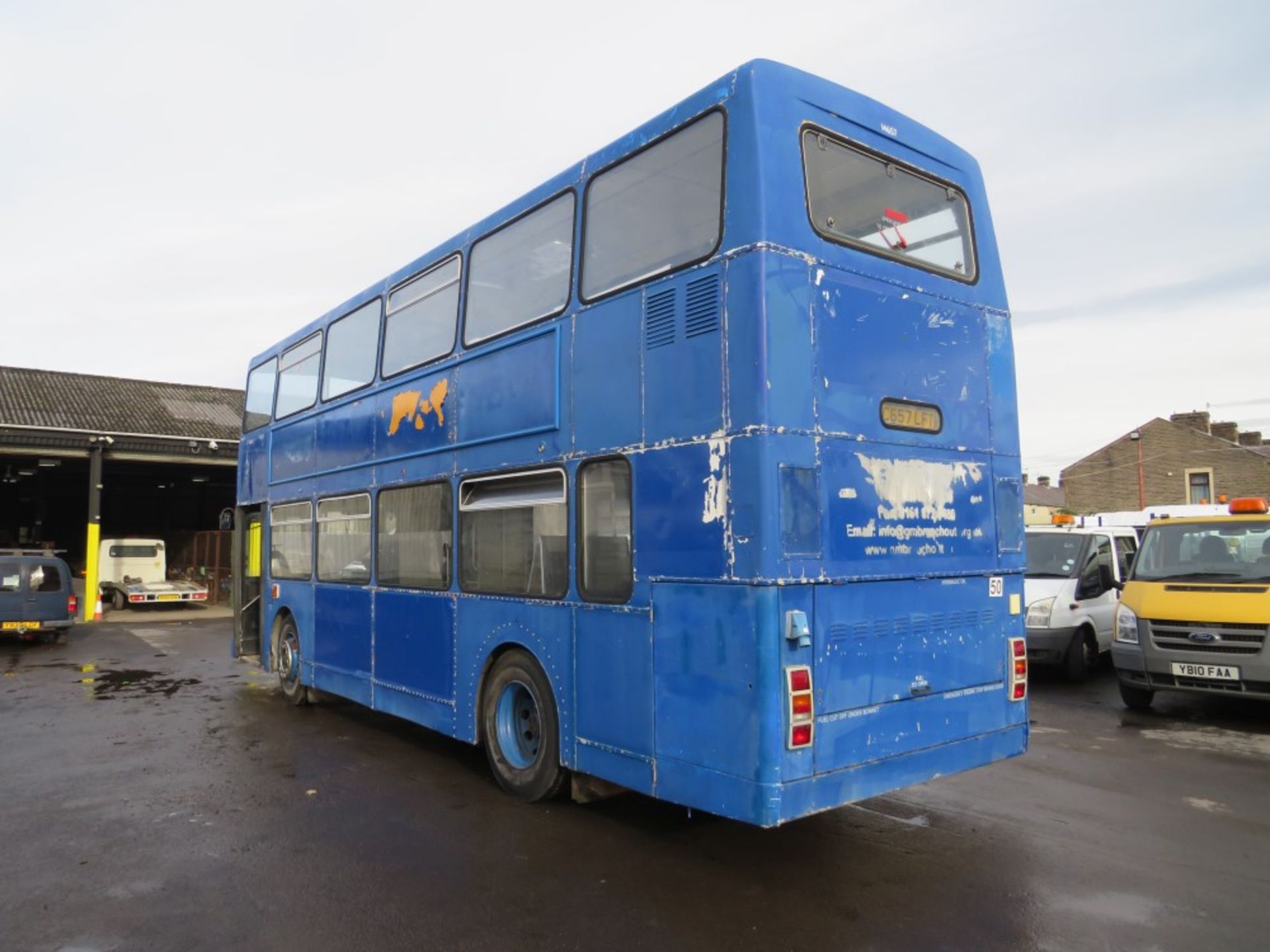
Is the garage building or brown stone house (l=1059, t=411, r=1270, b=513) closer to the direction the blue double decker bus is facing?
the garage building

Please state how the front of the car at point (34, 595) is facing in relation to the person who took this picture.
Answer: facing away from the viewer

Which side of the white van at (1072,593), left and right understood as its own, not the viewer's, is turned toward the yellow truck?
left

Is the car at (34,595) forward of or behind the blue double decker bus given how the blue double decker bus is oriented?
forward

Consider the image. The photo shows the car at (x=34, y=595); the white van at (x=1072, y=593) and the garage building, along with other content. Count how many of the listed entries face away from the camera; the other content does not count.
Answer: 1

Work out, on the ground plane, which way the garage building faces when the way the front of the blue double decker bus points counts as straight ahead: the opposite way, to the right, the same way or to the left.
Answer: the opposite way

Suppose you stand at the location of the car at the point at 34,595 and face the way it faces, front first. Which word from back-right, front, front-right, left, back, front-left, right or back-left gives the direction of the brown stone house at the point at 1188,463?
right

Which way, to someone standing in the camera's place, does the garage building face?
facing the viewer

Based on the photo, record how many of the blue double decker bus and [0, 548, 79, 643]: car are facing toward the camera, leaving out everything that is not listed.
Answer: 0

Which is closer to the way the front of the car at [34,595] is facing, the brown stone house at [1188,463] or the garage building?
the garage building

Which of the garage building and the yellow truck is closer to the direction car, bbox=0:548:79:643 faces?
the garage building

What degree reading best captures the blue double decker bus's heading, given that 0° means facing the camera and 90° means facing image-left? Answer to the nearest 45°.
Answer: approximately 135°

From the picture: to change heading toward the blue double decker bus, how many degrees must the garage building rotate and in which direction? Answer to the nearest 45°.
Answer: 0° — it already faces it

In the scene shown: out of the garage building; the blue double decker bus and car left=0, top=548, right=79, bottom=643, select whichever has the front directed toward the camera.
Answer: the garage building

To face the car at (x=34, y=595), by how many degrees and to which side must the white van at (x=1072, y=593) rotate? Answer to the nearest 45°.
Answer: approximately 45° to its right
